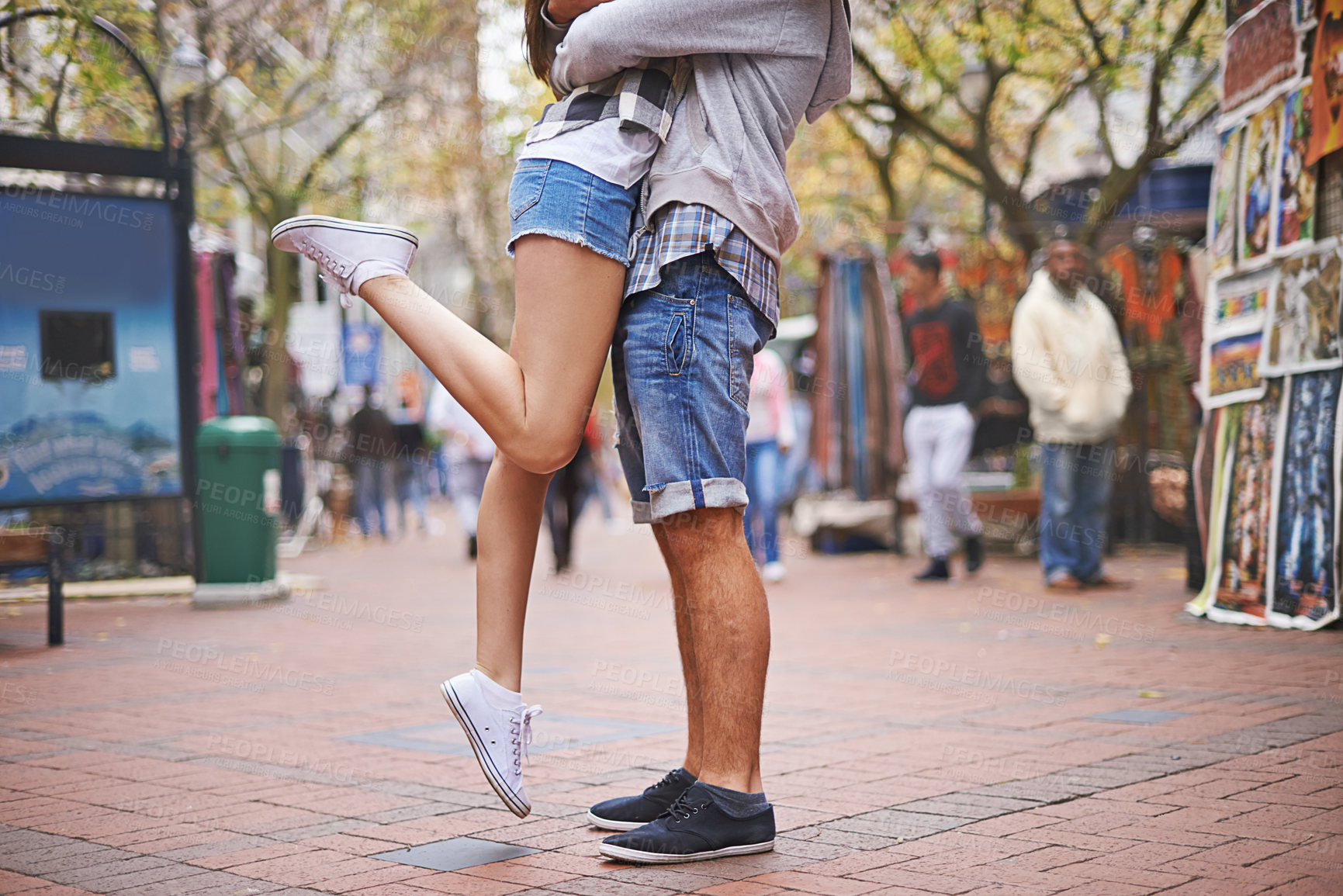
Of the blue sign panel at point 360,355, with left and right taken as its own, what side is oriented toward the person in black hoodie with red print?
front

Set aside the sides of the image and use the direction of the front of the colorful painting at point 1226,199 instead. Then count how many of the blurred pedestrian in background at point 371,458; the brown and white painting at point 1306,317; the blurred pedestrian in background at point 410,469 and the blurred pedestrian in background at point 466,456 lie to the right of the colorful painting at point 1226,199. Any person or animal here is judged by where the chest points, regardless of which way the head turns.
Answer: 3

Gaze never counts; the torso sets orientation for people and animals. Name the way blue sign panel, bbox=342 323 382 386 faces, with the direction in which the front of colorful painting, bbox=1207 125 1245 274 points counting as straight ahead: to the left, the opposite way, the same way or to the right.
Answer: to the left

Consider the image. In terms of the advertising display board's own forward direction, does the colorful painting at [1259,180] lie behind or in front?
in front

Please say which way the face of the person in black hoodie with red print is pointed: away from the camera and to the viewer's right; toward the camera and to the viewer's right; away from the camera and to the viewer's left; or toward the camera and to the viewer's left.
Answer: toward the camera and to the viewer's left

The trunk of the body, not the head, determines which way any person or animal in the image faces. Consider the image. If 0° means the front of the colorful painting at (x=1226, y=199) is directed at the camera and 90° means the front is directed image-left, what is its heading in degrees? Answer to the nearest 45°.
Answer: approximately 45°

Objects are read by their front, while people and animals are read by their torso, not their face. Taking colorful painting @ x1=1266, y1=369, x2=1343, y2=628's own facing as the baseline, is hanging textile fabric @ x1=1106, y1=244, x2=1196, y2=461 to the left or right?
on its right

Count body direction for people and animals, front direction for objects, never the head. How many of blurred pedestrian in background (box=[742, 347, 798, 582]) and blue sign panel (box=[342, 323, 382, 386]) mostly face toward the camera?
2

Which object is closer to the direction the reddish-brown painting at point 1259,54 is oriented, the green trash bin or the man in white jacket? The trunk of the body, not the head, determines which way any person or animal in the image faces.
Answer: the green trash bin
